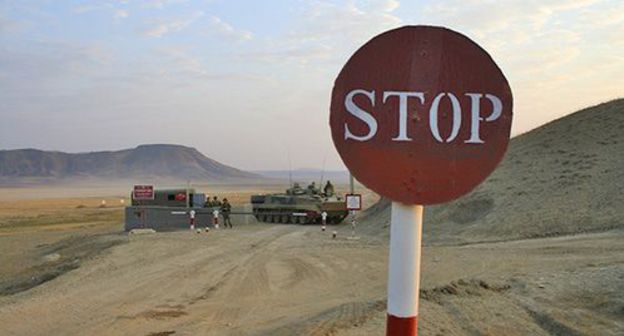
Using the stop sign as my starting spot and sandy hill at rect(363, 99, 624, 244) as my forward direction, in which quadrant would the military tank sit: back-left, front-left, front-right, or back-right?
front-left

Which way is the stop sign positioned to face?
toward the camera

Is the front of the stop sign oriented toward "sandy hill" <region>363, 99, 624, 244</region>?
no

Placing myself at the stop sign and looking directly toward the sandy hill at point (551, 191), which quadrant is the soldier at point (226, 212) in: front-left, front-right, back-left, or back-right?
front-left

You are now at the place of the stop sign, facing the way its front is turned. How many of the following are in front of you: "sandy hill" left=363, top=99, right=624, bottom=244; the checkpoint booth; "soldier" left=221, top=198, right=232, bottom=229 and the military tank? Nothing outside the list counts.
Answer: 0

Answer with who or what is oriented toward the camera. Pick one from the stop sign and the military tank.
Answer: the stop sign

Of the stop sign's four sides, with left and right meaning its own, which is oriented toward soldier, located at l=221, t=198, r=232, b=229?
back

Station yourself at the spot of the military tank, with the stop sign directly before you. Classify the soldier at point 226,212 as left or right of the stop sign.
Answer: right

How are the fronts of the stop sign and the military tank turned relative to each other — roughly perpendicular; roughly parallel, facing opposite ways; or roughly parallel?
roughly perpendicular

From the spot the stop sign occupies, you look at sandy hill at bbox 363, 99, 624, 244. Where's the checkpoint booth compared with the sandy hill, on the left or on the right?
left

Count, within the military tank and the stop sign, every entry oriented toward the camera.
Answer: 1

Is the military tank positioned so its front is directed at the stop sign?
no
